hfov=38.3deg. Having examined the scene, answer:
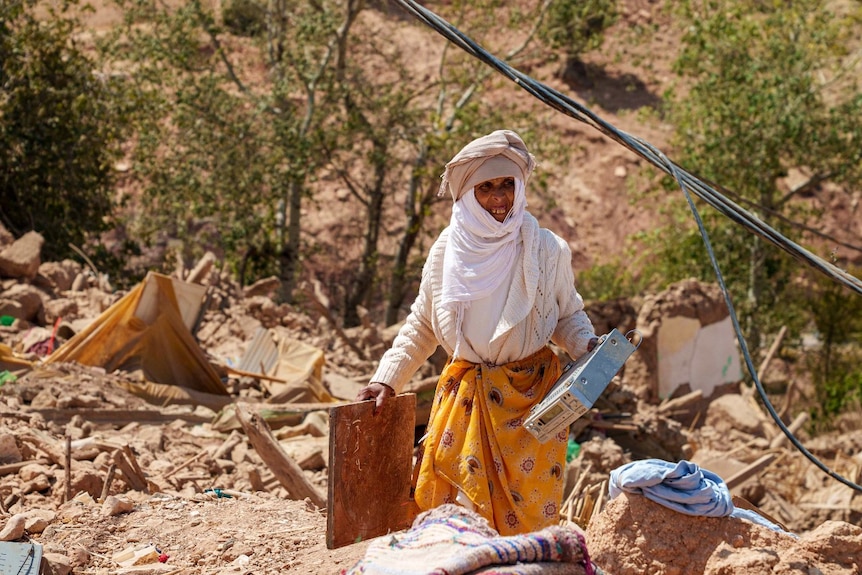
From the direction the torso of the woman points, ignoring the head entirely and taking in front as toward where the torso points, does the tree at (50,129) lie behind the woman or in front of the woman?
behind

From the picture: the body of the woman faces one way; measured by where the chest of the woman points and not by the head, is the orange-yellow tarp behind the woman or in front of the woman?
behind

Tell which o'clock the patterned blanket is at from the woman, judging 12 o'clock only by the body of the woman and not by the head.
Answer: The patterned blanket is roughly at 12 o'clock from the woman.

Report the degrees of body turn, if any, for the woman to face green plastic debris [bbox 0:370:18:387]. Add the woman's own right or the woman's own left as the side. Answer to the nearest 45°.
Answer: approximately 135° to the woman's own right

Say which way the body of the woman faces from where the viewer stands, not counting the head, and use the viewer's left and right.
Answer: facing the viewer

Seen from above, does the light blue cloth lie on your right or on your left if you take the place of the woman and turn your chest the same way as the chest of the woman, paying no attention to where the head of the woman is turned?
on your left

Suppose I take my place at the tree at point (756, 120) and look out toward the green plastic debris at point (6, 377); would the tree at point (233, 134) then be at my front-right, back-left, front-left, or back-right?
front-right

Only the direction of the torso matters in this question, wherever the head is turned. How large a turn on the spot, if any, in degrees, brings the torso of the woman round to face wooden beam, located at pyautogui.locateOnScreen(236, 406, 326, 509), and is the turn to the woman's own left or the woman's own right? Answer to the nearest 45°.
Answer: approximately 135° to the woman's own right

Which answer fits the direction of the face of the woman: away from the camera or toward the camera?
toward the camera

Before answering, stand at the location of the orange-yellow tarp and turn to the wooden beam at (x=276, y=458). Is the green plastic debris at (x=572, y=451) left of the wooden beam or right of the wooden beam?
left

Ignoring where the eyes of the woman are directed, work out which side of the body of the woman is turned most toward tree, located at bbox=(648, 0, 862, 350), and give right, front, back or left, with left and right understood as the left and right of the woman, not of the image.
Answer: back
